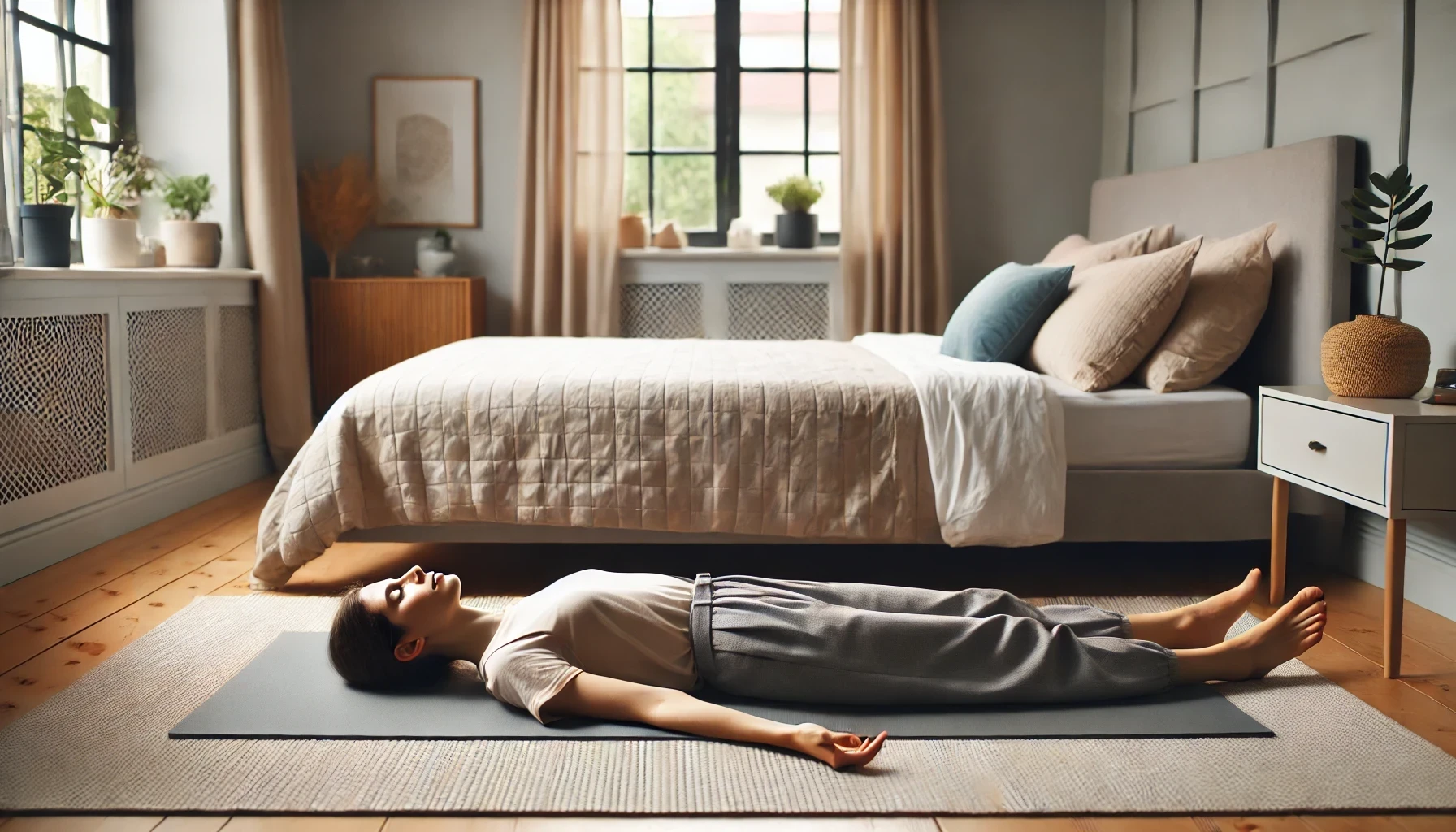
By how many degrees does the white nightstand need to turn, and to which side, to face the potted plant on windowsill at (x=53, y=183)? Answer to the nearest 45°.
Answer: approximately 45° to its right

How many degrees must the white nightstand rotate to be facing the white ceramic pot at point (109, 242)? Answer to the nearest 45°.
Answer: approximately 45° to its right

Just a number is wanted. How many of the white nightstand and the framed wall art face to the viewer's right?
0

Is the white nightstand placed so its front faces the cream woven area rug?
yes

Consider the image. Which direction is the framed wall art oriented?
toward the camera

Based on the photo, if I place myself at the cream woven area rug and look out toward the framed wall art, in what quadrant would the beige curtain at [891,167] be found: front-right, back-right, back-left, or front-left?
front-right

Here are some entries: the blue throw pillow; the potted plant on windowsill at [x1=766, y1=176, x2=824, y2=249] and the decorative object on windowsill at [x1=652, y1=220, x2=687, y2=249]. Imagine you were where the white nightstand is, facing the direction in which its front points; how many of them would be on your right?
3

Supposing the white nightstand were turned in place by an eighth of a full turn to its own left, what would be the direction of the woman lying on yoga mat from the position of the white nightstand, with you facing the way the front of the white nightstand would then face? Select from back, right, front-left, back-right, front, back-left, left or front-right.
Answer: front-right

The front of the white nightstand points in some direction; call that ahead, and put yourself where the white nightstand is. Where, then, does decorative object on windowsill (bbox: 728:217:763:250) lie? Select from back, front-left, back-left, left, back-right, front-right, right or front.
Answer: right

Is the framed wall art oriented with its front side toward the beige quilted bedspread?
yes

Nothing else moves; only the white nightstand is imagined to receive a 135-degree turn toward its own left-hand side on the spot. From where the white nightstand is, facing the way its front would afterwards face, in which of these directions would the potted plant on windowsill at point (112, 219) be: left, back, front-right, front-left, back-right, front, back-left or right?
back

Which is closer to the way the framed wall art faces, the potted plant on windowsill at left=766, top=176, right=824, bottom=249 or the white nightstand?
the white nightstand

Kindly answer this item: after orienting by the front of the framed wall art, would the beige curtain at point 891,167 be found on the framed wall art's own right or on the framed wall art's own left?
on the framed wall art's own left

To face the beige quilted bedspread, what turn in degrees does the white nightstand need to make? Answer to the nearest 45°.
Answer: approximately 45° to its right

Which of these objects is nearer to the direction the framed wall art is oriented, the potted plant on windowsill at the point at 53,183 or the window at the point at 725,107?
the potted plant on windowsill
